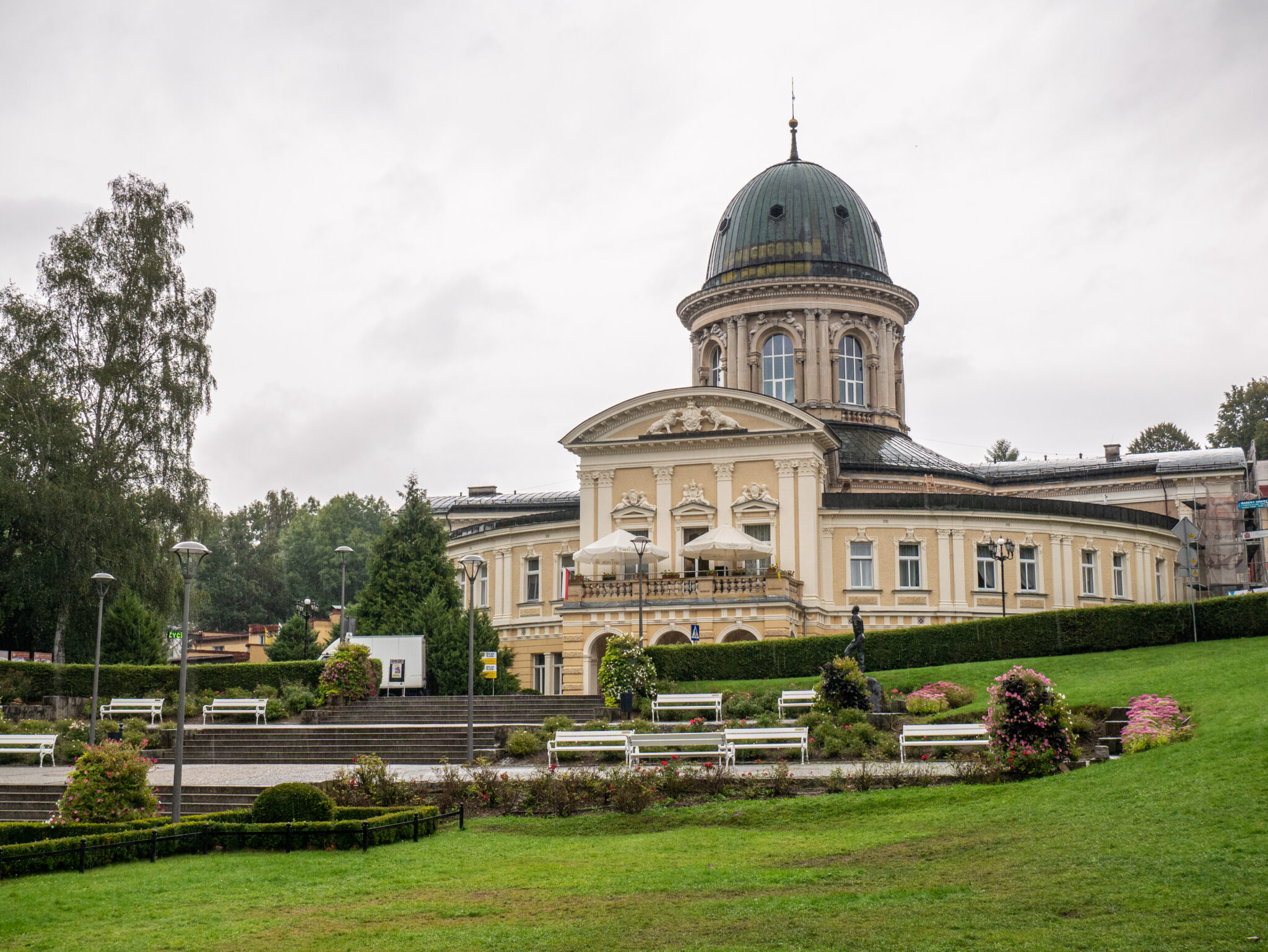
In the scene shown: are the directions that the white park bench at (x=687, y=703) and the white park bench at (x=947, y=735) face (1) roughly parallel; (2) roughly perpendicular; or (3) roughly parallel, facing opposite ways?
roughly parallel

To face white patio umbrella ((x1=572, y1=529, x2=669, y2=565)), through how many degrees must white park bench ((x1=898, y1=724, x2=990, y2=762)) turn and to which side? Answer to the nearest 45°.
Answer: approximately 135° to its right

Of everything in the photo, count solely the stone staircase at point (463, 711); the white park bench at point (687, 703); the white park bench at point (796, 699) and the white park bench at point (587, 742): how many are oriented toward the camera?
4

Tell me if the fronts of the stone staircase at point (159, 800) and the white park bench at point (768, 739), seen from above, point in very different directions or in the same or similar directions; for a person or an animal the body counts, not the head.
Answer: same or similar directions

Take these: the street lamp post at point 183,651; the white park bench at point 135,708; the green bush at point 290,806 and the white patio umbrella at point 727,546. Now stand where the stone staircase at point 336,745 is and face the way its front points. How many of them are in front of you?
2

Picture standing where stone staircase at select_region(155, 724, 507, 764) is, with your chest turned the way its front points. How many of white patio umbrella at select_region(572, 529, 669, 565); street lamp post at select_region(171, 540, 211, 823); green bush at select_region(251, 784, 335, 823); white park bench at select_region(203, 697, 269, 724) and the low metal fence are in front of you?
3

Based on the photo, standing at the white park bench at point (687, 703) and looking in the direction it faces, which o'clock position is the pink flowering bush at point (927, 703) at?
The pink flowering bush is roughly at 10 o'clock from the white park bench.

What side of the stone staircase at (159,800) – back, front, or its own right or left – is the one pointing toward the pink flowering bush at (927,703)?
left

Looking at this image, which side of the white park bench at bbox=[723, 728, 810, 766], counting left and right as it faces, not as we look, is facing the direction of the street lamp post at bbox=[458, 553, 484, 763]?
right

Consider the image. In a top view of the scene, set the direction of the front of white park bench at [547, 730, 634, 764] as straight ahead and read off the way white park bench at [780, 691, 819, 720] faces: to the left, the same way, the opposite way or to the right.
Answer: the same way

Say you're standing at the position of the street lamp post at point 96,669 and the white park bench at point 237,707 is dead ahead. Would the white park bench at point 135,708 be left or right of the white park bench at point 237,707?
left

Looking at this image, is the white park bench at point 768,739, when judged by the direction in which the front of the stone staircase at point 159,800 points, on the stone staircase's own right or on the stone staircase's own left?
on the stone staircase's own left

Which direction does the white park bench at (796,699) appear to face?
toward the camera

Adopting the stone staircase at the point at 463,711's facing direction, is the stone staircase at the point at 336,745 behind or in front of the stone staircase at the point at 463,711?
in front

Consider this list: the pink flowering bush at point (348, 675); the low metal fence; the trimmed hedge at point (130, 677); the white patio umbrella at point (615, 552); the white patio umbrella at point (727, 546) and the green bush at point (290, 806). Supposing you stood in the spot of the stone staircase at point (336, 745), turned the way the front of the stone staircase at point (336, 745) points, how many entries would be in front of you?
2

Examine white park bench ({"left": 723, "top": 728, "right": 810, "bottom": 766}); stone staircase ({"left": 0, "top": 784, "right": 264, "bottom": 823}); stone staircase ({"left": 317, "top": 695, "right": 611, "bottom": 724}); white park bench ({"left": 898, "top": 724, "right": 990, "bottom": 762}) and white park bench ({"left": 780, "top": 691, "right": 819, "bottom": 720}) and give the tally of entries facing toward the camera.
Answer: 5

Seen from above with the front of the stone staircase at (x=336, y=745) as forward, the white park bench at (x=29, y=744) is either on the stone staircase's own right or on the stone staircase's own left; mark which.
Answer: on the stone staircase's own right

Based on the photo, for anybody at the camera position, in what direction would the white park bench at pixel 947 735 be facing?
facing the viewer

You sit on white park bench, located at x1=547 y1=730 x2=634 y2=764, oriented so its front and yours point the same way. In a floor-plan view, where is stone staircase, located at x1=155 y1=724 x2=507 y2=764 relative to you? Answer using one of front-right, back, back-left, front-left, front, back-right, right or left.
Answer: back-right

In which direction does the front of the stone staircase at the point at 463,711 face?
toward the camera
